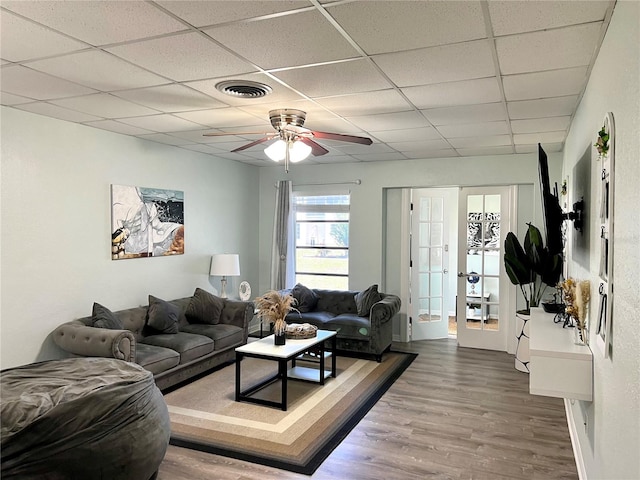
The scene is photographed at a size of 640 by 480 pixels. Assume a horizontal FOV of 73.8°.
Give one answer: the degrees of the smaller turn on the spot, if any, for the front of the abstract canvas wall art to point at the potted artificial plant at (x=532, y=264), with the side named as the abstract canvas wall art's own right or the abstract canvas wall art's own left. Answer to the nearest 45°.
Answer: approximately 45° to the abstract canvas wall art's own left

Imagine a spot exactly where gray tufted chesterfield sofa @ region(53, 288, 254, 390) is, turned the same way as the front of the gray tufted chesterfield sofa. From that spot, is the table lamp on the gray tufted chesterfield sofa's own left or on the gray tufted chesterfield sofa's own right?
on the gray tufted chesterfield sofa's own left

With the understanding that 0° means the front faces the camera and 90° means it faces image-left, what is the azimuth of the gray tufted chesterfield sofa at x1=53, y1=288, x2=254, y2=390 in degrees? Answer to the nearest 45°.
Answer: approximately 315°

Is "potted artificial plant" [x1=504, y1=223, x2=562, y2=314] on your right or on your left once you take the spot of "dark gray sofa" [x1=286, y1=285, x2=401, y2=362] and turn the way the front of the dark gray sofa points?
on your left

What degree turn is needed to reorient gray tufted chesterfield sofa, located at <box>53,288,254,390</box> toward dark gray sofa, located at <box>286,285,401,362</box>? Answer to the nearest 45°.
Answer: approximately 45° to its left

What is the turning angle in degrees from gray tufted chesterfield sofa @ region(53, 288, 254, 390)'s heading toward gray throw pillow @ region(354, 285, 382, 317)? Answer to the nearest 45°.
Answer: approximately 45° to its left

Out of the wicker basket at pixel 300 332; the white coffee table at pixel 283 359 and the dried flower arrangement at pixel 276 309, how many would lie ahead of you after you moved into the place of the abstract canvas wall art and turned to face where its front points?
3

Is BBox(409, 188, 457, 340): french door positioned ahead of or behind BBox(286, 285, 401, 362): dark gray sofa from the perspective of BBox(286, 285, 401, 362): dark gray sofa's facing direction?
behind

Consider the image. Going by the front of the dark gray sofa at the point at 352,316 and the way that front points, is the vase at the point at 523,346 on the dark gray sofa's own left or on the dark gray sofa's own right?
on the dark gray sofa's own left
